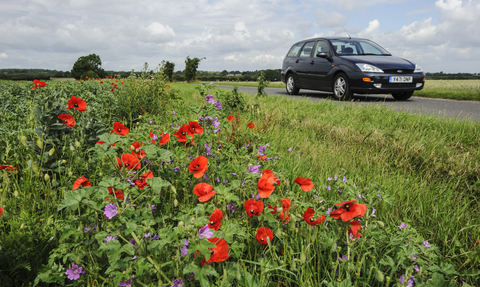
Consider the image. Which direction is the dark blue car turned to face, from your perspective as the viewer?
facing the viewer and to the right of the viewer

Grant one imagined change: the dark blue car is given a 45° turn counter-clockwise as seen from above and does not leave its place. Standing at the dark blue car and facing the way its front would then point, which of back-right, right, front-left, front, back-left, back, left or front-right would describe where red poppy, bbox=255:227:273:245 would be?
right

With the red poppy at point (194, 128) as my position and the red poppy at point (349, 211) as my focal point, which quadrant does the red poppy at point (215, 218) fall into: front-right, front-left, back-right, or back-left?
front-right

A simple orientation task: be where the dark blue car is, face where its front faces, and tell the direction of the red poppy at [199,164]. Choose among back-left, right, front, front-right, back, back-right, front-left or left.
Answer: front-right

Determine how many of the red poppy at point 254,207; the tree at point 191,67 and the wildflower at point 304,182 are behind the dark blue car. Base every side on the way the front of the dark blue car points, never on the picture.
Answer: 1

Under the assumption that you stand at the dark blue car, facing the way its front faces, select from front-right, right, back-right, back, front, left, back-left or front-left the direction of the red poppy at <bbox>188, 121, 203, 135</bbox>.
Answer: front-right

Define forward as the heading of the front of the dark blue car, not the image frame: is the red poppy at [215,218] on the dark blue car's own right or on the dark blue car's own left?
on the dark blue car's own right

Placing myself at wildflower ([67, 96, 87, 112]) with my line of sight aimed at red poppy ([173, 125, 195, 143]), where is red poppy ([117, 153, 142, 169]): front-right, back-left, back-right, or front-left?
front-right

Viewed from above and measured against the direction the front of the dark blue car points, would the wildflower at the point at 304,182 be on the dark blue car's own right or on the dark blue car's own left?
on the dark blue car's own right

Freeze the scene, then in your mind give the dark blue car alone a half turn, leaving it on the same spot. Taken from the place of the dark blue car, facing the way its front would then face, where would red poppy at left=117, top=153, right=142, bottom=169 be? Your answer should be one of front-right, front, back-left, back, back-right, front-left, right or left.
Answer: back-left

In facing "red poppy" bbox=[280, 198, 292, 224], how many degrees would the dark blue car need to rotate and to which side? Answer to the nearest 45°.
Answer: approximately 45° to its right

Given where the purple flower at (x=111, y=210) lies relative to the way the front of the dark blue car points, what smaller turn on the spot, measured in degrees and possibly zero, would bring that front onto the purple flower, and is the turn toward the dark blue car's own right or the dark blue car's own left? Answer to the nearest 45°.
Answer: approximately 45° to the dark blue car's own right
